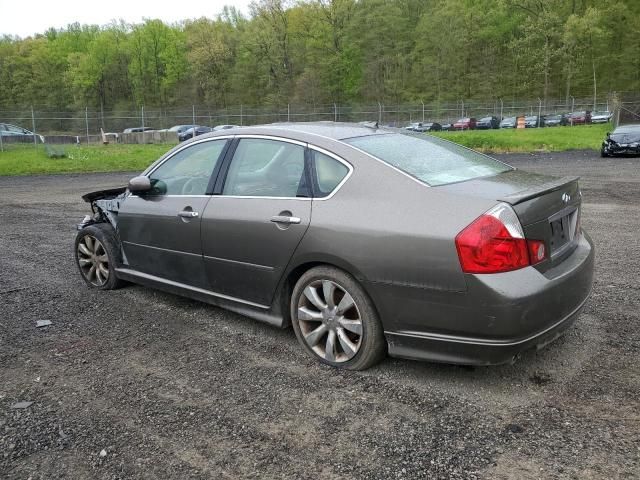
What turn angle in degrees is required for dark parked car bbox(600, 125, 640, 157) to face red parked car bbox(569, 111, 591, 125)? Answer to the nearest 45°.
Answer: approximately 135° to its right

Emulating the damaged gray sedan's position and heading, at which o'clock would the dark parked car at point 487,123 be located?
The dark parked car is roughly at 2 o'clock from the damaged gray sedan.

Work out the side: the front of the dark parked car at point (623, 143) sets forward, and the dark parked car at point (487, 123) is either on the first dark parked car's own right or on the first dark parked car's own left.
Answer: on the first dark parked car's own right

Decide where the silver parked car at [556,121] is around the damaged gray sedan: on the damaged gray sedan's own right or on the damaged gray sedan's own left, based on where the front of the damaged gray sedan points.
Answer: on the damaged gray sedan's own right

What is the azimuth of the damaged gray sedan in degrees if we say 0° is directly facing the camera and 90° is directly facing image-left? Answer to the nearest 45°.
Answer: approximately 135°

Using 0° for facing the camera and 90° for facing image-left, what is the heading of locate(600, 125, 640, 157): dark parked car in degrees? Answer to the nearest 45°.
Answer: approximately 45°

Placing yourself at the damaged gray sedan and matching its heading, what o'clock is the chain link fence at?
The chain link fence is roughly at 1 o'clock from the damaged gray sedan.
